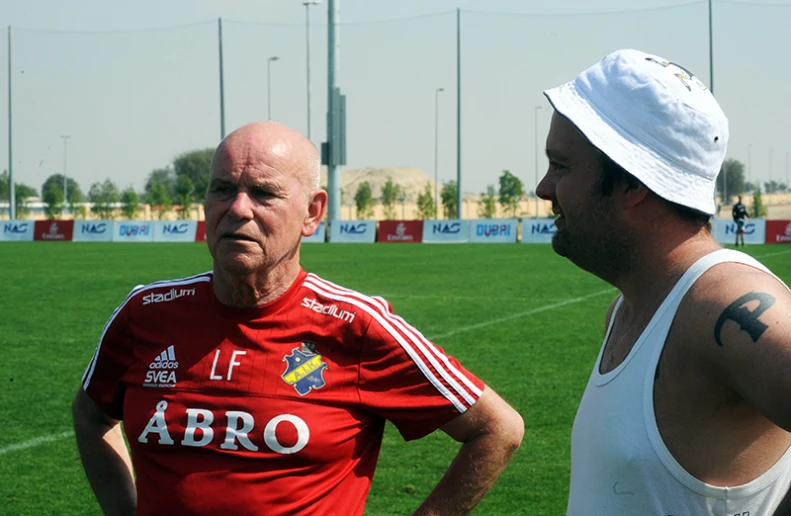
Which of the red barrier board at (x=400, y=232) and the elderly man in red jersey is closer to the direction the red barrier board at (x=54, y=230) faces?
the elderly man in red jersey

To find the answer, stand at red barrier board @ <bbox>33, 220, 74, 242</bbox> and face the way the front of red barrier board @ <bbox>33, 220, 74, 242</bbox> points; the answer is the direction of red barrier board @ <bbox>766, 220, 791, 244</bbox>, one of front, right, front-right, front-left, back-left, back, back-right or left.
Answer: front-left

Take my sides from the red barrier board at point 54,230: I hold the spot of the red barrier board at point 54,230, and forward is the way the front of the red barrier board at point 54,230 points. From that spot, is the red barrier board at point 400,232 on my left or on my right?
on my left

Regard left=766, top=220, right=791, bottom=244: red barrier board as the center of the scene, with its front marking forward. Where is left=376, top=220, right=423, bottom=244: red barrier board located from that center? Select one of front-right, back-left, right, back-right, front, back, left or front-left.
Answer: right

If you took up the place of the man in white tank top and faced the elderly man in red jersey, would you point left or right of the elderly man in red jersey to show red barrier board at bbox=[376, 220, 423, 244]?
right

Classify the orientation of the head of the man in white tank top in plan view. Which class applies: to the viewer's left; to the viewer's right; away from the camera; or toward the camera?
to the viewer's left

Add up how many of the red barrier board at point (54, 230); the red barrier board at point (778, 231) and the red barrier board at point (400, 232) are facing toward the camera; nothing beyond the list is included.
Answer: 3

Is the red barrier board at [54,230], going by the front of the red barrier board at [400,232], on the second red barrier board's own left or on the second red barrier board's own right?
on the second red barrier board's own right

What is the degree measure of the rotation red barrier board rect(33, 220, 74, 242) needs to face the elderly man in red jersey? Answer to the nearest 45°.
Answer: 0° — it already faces them

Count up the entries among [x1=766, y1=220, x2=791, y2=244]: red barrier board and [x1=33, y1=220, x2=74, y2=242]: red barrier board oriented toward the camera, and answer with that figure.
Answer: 2

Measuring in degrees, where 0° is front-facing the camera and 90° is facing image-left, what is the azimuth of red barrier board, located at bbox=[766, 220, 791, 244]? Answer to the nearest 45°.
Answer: approximately 0°
